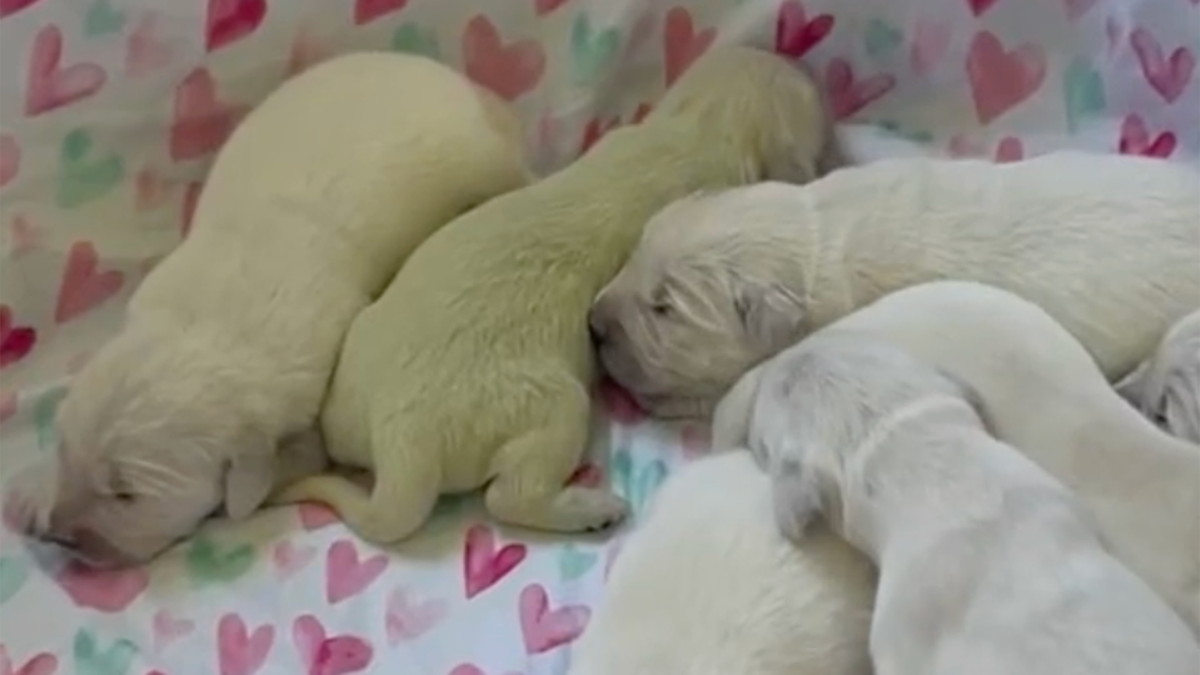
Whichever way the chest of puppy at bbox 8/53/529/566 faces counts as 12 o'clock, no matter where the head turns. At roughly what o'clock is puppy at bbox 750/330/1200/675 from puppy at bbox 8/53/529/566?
puppy at bbox 750/330/1200/675 is roughly at 9 o'clock from puppy at bbox 8/53/529/566.

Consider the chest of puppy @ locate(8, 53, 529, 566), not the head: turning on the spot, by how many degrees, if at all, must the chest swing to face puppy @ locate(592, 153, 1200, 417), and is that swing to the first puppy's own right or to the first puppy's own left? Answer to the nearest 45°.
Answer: approximately 135° to the first puppy's own left

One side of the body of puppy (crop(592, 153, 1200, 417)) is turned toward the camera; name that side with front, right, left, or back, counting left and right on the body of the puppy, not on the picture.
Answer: left

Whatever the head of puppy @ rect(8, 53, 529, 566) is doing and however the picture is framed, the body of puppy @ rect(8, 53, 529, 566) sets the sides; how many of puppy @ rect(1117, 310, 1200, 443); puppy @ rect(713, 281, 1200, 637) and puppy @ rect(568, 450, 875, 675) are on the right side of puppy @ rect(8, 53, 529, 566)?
0

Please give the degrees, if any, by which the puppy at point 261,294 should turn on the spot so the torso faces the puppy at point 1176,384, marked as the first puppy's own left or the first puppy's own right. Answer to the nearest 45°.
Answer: approximately 90° to the first puppy's own left

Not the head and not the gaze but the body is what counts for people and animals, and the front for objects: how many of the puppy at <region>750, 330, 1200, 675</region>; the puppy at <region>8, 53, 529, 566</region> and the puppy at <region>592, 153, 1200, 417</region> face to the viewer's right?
0

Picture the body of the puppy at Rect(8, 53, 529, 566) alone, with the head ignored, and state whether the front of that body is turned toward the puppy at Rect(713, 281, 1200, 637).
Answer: no

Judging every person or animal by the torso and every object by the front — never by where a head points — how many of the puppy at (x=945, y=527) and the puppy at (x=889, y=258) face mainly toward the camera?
0

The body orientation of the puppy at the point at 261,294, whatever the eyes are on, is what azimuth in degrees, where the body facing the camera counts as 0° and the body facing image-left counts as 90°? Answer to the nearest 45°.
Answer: approximately 45°

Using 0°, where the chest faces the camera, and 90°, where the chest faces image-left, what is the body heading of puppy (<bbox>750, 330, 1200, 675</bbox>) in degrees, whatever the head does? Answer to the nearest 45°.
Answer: approximately 135°
